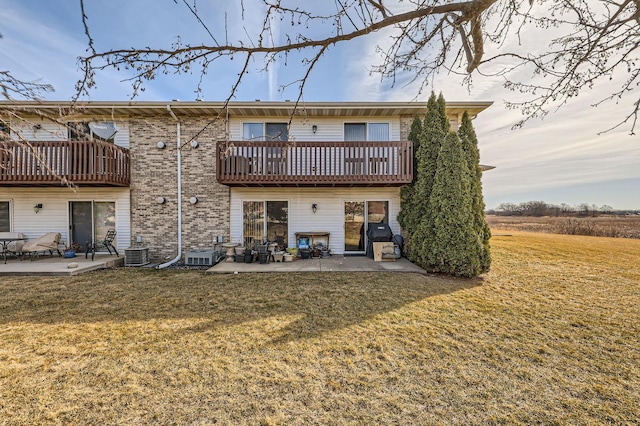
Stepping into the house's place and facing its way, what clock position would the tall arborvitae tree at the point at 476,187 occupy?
The tall arborvitae tree is roughly at 10 o'clock from the house.

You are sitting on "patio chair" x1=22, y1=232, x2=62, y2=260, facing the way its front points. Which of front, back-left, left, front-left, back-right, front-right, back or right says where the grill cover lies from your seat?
back-left

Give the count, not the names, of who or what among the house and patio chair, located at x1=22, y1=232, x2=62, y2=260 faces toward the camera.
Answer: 1

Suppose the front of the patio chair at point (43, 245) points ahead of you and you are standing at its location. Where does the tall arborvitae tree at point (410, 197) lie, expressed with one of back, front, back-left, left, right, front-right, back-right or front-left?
back-left

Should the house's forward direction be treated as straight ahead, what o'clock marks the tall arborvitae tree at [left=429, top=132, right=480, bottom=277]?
The tall arborvitae tree is roughly at 10 o'clock from the house.

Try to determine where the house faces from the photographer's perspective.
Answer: facing the viewer
